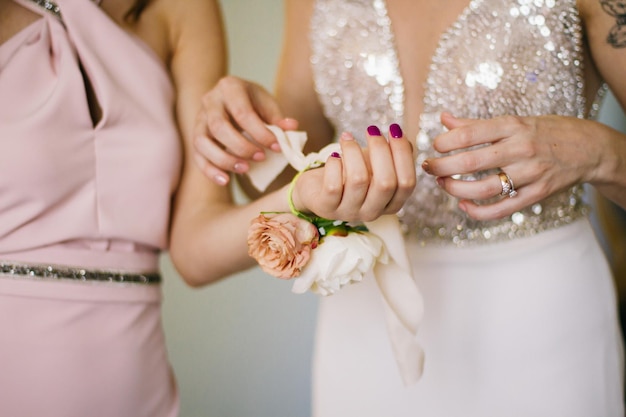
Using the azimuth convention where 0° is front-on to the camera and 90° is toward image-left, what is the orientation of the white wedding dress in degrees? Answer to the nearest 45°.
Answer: approximately 0°
